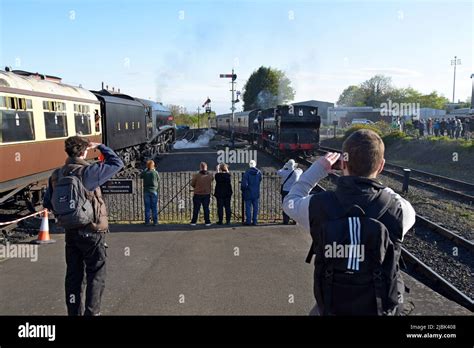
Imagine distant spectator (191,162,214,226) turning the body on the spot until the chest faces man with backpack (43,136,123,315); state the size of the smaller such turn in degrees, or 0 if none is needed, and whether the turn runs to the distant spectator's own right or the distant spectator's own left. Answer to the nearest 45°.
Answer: approximately 180°

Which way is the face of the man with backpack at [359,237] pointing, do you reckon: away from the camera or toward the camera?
away from the camera

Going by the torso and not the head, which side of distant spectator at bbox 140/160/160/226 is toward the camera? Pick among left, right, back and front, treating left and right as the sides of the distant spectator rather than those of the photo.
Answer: back

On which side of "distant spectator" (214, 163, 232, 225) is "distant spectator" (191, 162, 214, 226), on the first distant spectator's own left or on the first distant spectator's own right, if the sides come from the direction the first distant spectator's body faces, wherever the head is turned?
on the first distant spectator's own left

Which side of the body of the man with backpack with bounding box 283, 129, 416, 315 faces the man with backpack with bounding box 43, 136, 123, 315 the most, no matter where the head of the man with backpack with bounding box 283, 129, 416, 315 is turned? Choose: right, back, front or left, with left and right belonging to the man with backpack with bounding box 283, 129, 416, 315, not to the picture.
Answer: left

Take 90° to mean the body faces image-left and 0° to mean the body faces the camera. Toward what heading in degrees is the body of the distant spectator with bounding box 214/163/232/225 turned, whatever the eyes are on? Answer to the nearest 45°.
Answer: approximately 180°

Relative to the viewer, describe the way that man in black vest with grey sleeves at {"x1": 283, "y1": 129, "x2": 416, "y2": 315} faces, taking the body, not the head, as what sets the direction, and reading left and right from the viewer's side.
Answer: facing away from the viewer

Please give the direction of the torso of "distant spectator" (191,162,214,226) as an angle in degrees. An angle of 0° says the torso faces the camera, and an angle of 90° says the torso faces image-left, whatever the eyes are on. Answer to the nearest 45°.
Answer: approximately 180°

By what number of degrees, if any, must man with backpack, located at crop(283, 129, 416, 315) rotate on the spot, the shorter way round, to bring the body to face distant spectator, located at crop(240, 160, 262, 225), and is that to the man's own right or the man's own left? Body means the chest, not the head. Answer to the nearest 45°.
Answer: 0° — they already face them

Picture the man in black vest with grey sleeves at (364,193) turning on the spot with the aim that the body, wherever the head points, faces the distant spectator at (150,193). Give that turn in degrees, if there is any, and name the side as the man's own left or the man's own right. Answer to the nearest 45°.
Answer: approximately 45° to the man's own left
